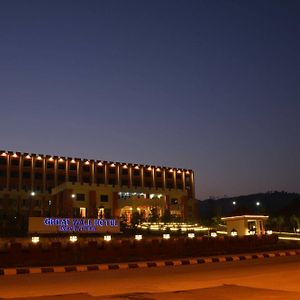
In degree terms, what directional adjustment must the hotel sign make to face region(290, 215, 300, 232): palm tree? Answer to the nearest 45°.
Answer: approximately 135° to its left

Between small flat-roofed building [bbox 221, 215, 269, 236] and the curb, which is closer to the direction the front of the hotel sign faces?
the curb

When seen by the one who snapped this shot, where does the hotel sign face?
facing the viewer

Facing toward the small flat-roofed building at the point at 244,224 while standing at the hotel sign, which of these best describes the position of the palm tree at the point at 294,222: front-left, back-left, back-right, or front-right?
front-left

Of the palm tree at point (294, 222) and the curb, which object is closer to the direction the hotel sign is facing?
the curb

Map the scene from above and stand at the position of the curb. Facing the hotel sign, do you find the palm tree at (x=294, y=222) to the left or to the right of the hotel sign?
right

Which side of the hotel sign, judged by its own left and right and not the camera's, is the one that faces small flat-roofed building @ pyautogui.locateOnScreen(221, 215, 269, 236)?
left

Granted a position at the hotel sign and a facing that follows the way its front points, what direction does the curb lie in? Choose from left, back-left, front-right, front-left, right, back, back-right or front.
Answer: front
